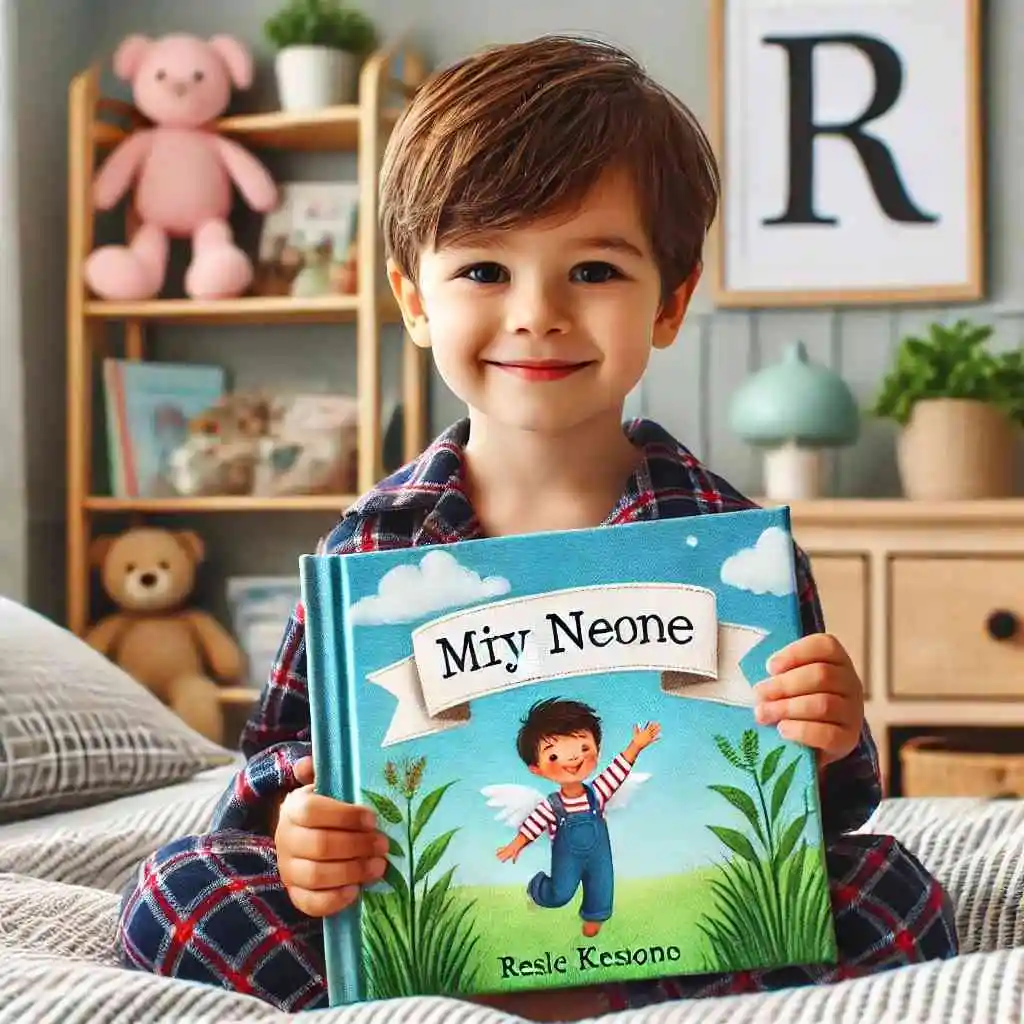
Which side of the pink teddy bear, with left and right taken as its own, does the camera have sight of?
front

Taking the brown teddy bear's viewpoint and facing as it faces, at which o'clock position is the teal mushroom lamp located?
The teal mushroom lamp is roughly at 10 o'clock from the brown teddy bear.

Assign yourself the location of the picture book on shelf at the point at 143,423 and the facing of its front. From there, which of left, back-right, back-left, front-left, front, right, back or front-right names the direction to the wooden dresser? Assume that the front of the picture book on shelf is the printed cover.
front-left

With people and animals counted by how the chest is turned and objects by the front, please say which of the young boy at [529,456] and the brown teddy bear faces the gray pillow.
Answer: the brown teddy bear

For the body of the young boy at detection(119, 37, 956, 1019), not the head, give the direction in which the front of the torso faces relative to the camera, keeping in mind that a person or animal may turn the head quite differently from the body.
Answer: toward the camera

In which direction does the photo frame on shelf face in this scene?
toward the camera

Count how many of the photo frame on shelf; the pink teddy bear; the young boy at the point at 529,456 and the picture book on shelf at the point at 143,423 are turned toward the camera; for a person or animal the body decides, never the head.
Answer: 4

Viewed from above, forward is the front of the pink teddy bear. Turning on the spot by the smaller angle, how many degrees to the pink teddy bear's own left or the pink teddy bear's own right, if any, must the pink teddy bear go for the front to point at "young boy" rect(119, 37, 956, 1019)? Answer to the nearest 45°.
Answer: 0° — it already faces them

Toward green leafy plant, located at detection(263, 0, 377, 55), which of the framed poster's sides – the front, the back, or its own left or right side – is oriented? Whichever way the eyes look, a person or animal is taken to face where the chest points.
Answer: right

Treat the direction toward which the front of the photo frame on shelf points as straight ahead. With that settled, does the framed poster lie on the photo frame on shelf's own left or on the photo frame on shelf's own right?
on the photo frame on shelf's own left

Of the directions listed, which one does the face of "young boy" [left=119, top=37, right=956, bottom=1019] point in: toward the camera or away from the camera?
toward the camera

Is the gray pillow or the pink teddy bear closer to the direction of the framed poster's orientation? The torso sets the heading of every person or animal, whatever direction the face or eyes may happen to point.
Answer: the gray pillow
